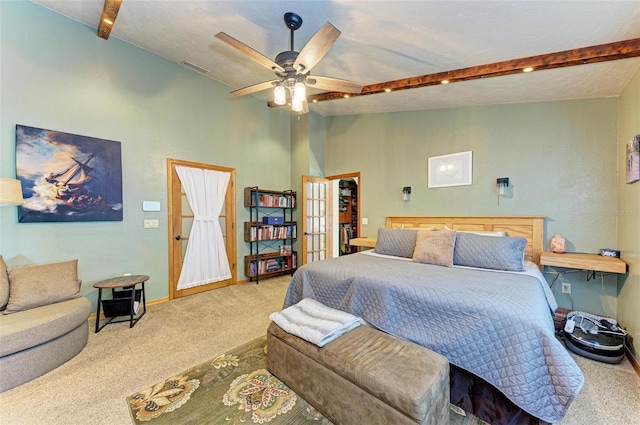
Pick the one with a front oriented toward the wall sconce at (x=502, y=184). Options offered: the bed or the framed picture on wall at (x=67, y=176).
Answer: the framed picture on wall

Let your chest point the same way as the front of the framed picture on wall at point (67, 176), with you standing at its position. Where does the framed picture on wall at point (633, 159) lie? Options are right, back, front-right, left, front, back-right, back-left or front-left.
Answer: front

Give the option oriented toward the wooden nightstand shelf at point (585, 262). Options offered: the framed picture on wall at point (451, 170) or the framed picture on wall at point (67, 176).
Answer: the framed picture on wall at point (67, 176)

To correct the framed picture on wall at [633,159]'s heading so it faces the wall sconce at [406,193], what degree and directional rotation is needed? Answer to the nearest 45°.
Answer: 0° — it already faces it

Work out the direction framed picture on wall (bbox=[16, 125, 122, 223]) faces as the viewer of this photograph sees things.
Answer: facing the viewer and to the right of the viewer

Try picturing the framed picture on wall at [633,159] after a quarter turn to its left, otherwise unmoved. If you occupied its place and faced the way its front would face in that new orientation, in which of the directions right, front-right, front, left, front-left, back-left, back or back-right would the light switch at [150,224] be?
front-right

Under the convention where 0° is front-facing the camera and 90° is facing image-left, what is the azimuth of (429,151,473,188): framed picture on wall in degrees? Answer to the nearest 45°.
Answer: approximately 45°

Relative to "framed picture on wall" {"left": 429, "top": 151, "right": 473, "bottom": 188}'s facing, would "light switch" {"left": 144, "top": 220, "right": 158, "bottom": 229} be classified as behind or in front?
in front

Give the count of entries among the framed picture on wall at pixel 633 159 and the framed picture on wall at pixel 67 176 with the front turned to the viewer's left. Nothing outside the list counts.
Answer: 1

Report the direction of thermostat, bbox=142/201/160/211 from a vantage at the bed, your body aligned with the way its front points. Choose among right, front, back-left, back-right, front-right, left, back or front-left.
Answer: front-right

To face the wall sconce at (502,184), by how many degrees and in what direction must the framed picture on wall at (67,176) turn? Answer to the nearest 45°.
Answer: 0° — it already faces it

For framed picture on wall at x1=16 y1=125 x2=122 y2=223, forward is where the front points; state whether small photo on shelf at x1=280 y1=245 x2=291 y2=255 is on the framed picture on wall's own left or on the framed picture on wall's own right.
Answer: on the framed picture on wall's own left

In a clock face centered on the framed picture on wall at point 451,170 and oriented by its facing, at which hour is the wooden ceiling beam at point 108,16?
The wooden ceiling beam is roughly at 12 o'clock from the framed picture on wall.

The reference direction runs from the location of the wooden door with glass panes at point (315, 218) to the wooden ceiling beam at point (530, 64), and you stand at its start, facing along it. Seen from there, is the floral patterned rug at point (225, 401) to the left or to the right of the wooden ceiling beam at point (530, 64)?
right

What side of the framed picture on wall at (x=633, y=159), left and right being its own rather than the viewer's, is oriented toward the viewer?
left

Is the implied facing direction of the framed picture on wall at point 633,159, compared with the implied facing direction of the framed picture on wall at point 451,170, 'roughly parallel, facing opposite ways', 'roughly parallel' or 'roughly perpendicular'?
roughly perpendicular

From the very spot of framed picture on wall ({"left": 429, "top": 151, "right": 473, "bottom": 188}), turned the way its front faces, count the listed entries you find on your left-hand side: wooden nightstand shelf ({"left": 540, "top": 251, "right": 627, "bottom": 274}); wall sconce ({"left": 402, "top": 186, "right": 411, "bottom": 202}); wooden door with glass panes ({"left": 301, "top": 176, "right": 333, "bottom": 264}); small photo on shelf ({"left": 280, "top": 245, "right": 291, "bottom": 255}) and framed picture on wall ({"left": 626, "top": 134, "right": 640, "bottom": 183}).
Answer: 2
